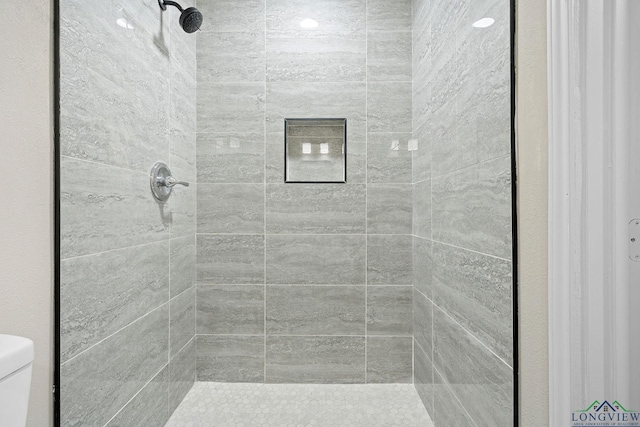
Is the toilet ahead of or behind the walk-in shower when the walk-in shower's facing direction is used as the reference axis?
ahead

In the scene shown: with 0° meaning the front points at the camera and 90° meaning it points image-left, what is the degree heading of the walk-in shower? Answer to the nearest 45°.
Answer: approximately 0°
